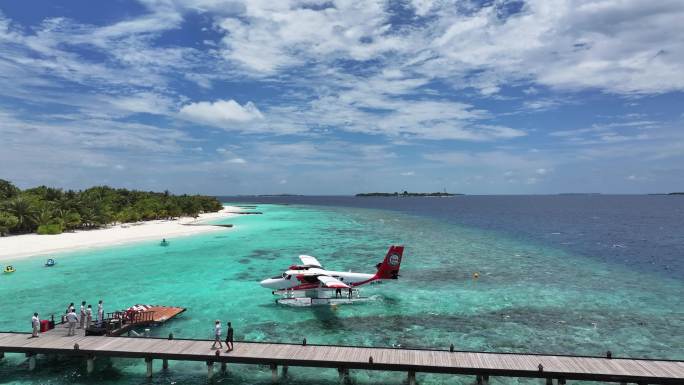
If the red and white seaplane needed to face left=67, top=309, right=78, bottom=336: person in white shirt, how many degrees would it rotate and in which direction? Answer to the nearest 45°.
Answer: approximately 45° to its left

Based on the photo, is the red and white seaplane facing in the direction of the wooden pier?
no

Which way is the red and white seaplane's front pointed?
to the viewer's left

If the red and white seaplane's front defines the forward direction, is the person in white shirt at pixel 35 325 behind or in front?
in front
